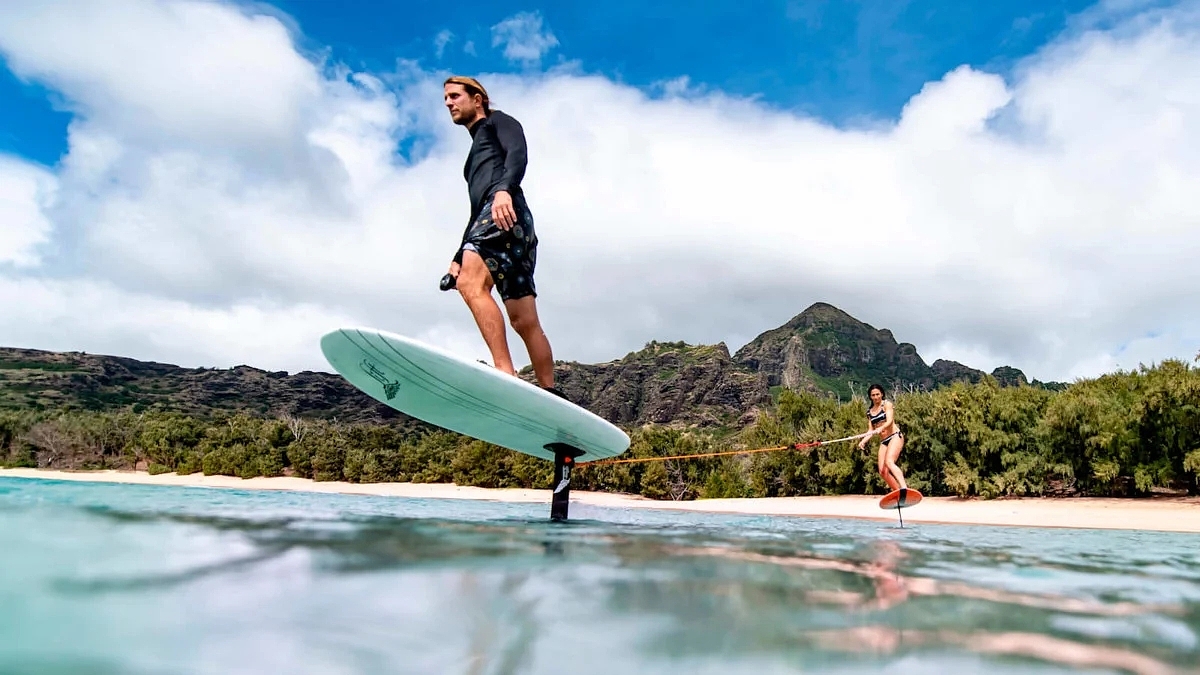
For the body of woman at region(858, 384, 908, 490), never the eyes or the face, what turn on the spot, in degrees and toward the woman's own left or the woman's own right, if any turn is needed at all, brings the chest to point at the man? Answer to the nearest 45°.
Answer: approximately 45° to the woman's own left

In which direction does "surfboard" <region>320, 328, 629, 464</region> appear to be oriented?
to the viewer's left

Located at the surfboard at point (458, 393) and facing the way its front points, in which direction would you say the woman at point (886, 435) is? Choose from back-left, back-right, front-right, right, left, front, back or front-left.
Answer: back-right

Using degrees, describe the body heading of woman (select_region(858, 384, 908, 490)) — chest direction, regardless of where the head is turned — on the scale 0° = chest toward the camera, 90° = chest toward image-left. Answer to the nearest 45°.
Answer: approximately 45°

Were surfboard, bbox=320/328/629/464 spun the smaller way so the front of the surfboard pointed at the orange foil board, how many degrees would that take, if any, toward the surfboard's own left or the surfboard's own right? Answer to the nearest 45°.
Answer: approximately 135° to the surfboard's own right

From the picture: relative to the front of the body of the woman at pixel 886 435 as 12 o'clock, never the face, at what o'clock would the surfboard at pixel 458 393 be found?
The surfboard is roughly at 11 o'clock from the woman.
